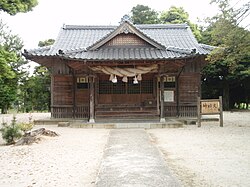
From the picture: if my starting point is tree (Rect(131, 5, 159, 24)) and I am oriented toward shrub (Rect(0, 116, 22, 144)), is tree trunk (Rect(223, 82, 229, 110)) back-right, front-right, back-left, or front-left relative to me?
front-left

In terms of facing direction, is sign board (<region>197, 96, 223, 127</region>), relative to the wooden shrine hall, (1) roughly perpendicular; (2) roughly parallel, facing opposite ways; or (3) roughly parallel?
roughly parallel

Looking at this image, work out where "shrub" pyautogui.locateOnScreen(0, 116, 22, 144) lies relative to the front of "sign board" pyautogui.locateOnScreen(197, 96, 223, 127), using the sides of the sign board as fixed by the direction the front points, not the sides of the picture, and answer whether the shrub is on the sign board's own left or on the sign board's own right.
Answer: on the sign board's own right

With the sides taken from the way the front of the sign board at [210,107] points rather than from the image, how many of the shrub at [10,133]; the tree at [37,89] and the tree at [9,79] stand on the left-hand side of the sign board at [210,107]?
0

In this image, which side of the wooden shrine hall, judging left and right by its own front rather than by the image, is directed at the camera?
front

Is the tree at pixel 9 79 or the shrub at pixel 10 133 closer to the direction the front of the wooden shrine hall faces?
the shrub

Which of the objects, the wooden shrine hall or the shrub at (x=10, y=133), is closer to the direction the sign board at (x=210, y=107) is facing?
the shrub

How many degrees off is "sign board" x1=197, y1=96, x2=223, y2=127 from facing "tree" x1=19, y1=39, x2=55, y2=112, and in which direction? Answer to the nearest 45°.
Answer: approximately 135° to its right

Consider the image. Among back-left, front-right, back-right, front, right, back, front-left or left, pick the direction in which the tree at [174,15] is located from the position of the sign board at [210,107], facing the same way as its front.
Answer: back

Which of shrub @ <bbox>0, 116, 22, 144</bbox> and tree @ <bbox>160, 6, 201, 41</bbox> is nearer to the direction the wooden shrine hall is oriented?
the shrub

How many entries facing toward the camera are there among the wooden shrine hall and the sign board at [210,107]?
2

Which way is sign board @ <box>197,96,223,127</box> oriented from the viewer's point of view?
toward the camera

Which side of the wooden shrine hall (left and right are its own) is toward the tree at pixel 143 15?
back

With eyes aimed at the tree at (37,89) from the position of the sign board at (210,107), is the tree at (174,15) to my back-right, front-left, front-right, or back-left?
front-right
